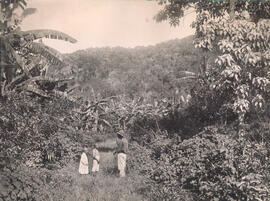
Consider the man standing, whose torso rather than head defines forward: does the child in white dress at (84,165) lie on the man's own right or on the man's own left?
on the man's own right

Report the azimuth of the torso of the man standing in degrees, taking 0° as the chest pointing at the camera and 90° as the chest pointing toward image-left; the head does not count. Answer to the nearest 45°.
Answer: approximately 45°

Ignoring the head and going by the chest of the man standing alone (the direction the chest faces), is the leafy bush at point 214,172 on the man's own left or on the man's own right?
on the man's own left
